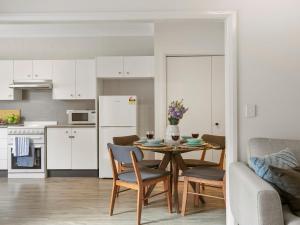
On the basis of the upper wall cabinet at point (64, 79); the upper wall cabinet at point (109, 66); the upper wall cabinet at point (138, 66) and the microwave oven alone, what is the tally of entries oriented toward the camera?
4

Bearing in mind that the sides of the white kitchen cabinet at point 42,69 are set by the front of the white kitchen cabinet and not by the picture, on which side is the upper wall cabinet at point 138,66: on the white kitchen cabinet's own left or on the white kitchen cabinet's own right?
on the white kitchen cabinet's own left

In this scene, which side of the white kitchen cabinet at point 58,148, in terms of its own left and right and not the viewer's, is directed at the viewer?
front

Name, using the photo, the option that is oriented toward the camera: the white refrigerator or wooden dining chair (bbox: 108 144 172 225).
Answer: the white refrigerator

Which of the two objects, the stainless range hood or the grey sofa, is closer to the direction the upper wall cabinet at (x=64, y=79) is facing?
the grey sofa

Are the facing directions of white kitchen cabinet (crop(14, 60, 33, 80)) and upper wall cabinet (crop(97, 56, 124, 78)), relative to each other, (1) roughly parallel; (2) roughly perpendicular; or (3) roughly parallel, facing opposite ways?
roughly parallel

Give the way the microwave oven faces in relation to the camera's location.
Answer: facing the viewer

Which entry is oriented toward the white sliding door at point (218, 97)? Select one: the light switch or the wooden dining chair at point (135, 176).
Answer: the wooden dining chair

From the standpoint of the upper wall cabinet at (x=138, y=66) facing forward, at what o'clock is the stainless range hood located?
The stainless range hood is roughly at 3 o'clock from the upper wall cabinet.

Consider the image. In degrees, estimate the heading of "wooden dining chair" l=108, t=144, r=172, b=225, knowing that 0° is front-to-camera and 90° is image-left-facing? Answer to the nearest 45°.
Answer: approximately 225°

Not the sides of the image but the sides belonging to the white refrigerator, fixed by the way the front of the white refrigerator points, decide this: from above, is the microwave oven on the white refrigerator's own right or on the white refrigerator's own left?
on the white refrigerator's own right

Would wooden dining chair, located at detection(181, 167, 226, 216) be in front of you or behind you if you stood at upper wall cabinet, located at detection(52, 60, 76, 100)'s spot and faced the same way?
in front

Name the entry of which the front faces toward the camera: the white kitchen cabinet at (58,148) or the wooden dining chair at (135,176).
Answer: the white kitchen cabinet

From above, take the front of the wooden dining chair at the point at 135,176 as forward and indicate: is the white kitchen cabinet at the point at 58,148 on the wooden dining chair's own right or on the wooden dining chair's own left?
on the wooden dining chair's own left

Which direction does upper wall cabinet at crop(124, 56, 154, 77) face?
toward the camera

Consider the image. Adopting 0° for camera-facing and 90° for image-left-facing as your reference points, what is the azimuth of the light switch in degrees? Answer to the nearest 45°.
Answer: approximately 0°

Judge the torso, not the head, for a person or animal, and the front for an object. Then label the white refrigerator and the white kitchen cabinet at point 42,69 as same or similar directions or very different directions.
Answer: same or similar directions

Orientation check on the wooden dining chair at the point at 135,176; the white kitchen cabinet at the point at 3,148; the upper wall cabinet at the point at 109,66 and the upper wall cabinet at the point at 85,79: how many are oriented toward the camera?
3

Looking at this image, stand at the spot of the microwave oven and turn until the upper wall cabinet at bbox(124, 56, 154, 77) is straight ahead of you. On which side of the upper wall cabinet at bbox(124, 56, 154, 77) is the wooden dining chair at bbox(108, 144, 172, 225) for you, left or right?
right
